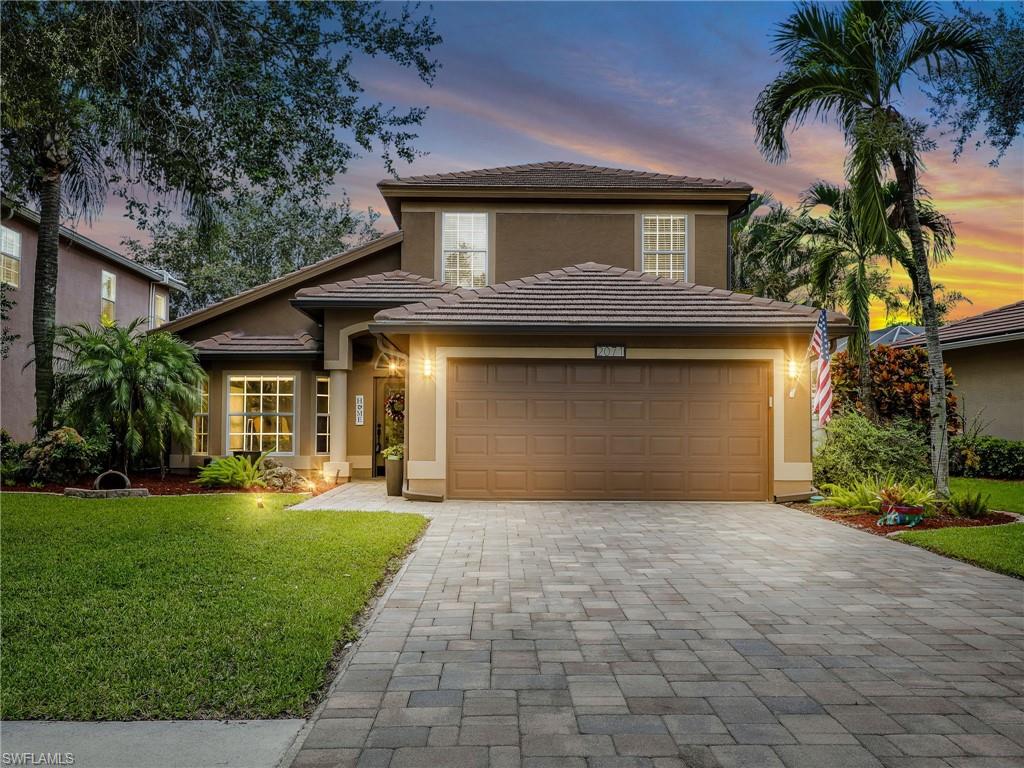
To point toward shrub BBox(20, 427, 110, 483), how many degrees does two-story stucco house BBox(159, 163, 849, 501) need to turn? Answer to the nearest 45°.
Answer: approximately 90° to its right

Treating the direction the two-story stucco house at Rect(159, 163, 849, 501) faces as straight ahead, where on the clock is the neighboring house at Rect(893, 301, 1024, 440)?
The neighboring house is roughly at 8 o'clock from the two-story stucco house.

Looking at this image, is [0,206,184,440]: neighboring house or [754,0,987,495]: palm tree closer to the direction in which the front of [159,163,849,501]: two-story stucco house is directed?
the palm tree

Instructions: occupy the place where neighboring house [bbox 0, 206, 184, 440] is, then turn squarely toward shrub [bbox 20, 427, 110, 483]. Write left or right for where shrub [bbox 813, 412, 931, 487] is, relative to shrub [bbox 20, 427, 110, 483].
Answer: left

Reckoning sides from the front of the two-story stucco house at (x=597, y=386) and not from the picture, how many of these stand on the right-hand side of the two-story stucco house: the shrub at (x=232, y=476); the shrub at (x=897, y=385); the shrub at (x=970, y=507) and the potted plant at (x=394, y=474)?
2

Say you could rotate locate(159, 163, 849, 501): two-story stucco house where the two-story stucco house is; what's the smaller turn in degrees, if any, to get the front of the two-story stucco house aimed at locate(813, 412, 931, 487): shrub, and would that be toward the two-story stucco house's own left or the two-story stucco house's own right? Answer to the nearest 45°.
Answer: approximately 90° to the two-story stucco house's own left

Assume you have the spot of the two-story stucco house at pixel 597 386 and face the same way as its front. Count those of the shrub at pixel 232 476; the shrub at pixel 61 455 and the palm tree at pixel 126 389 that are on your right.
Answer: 3

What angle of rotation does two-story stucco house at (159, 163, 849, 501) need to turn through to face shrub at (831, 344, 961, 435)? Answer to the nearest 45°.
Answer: approximately 135° to its left

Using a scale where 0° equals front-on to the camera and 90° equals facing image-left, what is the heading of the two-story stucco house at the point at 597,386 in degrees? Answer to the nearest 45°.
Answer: approximately 0°

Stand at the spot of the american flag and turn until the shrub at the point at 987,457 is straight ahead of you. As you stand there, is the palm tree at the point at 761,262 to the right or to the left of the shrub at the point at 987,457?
left

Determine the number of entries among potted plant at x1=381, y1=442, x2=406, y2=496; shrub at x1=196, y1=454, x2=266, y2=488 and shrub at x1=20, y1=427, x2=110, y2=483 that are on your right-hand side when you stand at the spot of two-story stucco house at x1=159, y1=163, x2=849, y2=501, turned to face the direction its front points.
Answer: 3
